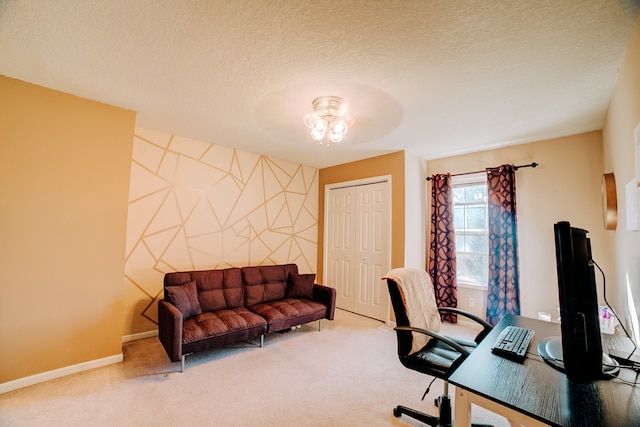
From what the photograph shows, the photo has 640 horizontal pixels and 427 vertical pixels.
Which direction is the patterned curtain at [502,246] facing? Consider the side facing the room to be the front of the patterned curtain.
toward the camera

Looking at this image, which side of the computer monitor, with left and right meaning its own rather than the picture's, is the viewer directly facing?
left

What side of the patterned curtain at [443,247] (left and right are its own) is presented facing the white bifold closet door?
right

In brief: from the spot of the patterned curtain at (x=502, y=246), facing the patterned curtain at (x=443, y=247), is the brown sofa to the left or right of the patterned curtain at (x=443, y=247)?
left

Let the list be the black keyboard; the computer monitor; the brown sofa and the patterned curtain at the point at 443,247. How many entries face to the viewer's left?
2

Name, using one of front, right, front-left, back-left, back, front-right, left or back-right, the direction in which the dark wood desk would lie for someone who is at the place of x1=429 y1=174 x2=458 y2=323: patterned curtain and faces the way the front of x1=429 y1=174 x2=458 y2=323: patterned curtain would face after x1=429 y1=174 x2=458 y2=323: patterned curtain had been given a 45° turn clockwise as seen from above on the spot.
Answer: front-left

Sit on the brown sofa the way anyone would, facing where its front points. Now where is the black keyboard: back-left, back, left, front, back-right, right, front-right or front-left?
front

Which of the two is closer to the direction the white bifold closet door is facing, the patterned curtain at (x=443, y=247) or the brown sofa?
the brown sofa

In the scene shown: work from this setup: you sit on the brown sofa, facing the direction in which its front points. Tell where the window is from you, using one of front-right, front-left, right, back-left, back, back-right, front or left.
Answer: front-left

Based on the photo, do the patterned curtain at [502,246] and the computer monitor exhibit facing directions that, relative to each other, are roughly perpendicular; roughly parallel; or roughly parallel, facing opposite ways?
roughly perpendicular

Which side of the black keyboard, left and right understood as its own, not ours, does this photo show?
left

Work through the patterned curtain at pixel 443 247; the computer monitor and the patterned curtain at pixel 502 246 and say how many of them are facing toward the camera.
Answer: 2

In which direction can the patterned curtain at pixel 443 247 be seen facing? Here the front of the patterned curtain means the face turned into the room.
toward the camera

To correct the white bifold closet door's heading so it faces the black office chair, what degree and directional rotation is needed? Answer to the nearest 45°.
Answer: approximately 45° to its left

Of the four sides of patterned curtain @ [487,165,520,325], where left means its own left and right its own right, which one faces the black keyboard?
front

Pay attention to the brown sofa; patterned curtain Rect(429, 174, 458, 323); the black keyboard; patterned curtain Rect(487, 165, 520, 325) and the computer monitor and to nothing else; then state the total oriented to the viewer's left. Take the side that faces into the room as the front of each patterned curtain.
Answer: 2
